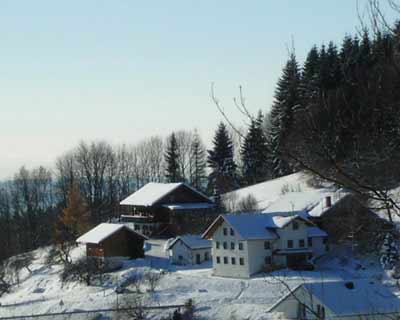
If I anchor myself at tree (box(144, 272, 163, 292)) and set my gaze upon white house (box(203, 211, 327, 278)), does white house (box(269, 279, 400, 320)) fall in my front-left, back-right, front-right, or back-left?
front-right

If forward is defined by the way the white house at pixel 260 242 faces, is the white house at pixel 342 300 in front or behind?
in front

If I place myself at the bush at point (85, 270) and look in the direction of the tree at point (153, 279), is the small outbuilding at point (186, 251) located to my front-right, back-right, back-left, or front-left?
front-left

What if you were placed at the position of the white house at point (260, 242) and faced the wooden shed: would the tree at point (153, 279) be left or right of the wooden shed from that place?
left
